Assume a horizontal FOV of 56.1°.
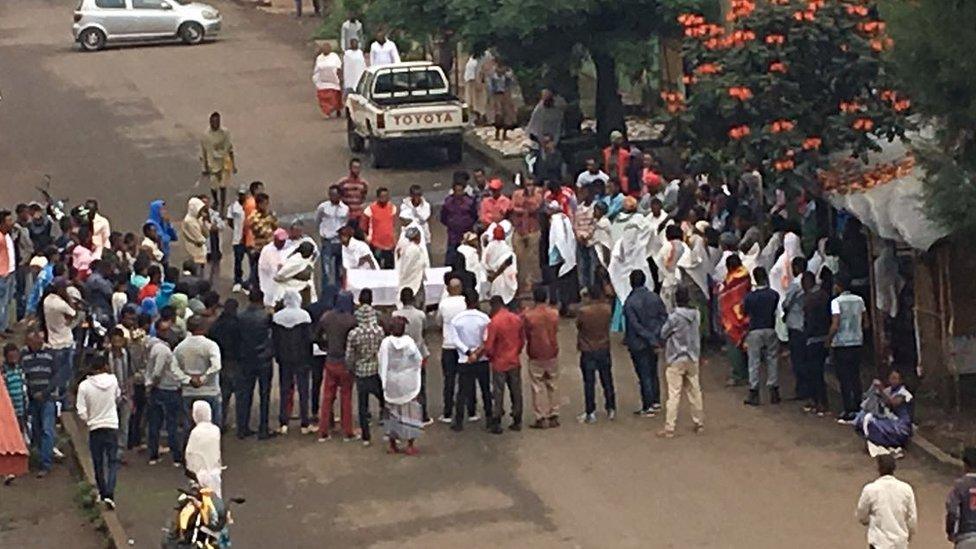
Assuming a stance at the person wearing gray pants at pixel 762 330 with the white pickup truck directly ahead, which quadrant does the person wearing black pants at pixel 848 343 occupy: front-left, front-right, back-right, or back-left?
back-right

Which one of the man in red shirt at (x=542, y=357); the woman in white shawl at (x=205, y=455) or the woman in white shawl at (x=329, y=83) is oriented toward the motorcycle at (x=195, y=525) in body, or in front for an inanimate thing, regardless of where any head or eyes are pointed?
the woman in white shawl at (x=329, y=83)

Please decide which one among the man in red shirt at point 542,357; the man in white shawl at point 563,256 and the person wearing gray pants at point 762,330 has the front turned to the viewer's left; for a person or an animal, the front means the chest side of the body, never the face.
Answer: the man in white shawl

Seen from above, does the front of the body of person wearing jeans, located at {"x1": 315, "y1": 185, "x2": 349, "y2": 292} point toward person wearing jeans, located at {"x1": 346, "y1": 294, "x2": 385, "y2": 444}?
yes

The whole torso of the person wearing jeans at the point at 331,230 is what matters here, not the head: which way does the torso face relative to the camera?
toward the camera

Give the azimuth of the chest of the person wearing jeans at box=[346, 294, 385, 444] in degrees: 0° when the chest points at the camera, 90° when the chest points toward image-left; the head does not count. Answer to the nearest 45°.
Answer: approximately 180°

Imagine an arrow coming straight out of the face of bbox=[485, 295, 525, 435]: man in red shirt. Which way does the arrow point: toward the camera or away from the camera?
away from the camera

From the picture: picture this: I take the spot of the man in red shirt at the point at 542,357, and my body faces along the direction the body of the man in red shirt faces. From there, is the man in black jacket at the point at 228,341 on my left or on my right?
on my left

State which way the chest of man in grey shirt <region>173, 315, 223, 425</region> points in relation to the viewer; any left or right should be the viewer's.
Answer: facing away from the viewer

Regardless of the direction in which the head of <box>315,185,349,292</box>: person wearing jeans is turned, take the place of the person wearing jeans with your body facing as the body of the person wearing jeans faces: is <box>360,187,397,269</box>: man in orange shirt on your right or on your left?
on your left

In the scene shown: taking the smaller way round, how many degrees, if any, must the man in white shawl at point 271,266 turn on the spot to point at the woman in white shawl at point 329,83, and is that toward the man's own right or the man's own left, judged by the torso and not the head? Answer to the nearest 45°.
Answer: approximately 90° to the man's own left

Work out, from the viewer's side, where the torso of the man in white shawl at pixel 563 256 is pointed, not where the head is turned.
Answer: to the viewer's left

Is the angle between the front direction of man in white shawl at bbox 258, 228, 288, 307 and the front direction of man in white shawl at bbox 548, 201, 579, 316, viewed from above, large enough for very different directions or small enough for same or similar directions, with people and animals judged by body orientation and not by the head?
very different directions

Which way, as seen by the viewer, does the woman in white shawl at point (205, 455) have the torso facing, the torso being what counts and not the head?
away from the camera

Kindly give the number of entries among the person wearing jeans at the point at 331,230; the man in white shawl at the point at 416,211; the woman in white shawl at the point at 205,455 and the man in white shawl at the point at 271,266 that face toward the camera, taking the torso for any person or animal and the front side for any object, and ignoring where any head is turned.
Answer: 2
